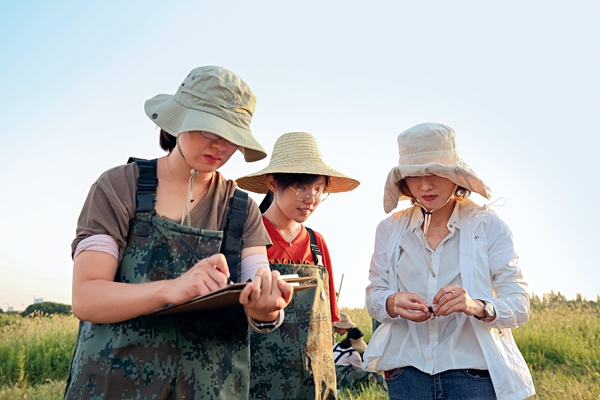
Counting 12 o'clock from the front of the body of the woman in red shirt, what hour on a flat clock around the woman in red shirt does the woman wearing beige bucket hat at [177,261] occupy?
The woman wearing beige bucket hat is roughly at 2 o'clock from the woman in red shirt.

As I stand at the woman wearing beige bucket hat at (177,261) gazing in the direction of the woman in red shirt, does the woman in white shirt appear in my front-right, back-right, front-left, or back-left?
front-right

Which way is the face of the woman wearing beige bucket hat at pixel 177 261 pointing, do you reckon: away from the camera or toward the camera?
toward the camera

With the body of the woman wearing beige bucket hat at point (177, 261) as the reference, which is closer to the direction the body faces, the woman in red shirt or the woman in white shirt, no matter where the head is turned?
the woman in white shirt

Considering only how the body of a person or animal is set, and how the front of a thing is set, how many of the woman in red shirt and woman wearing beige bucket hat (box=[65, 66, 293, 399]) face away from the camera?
0

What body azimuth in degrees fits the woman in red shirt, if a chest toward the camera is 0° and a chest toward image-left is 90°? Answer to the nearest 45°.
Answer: approximately 315°

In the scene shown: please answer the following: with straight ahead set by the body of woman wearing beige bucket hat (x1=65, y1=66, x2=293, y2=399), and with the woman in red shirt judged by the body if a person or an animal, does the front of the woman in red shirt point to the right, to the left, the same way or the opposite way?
the same way

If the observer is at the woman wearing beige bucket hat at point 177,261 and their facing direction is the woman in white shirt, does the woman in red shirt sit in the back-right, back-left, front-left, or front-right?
front-left

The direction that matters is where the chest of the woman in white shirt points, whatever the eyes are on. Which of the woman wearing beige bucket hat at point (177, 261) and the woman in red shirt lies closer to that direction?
the woman wearing beige bucket hat

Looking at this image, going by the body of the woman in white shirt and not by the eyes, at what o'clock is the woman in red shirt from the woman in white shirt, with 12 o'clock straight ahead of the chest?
The woman in red shirt is roughly at 4 o'clock from the woman in white shirt.

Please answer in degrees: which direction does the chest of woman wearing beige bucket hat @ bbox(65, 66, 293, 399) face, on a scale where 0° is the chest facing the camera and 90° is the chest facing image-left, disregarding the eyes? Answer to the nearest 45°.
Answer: approximately 315°

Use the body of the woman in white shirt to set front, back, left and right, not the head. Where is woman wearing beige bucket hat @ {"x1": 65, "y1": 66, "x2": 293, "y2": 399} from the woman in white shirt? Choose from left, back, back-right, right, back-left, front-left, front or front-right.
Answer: front-right

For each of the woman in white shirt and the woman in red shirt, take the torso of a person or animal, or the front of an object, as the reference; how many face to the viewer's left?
0

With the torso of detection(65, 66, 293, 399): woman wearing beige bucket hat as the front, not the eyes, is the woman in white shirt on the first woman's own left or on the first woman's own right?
on the first woman's own left

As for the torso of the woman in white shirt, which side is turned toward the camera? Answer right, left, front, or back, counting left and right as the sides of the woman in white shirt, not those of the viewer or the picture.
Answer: front

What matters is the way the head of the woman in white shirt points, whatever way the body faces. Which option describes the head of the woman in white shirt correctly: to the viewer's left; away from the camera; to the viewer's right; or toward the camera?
toward the camera
